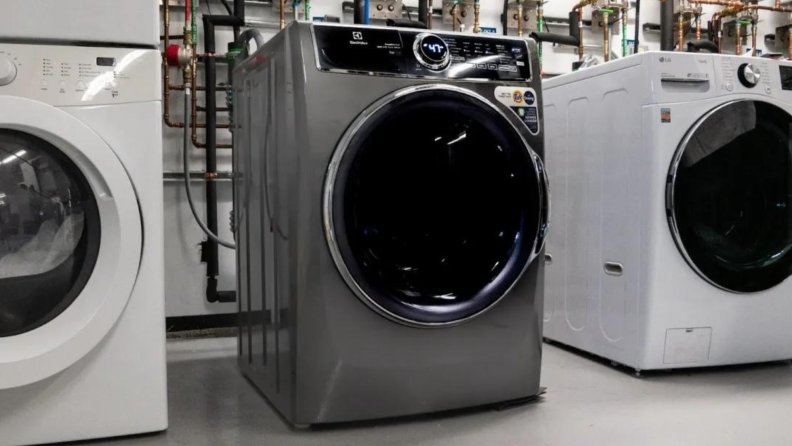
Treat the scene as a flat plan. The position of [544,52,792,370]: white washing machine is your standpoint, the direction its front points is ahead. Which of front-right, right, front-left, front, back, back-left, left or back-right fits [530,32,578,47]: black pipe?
back

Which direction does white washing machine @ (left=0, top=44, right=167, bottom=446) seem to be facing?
toward the camera

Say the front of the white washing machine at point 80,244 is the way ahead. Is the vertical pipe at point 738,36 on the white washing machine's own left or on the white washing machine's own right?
on the white washing machine's own left

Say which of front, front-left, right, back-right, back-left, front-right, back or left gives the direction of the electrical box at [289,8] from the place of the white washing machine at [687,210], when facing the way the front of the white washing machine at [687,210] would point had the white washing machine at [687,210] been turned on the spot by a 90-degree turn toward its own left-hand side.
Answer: back-left

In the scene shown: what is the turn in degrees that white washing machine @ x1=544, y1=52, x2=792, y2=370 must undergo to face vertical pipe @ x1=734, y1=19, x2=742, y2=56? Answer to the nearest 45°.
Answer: approximately 135° to its left

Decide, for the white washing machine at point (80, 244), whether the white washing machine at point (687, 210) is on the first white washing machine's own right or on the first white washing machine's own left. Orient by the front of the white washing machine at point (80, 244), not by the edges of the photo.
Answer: on the first white washing machine's own left

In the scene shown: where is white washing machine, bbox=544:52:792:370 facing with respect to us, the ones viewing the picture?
facing the viewer and to the right of the viewer

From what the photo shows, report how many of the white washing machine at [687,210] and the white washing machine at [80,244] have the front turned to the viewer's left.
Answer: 0

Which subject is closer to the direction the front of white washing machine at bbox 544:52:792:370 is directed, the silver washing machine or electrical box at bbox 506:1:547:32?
the silver washing machine

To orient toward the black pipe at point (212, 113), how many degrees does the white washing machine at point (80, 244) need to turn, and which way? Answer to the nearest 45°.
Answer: approximately 135° to its left

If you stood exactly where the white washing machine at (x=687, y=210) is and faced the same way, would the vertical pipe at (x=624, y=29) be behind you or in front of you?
behind

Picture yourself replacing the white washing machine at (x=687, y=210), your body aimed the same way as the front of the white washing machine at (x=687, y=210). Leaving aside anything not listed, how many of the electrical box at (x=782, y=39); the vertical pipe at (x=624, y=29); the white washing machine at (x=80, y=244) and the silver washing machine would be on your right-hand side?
2

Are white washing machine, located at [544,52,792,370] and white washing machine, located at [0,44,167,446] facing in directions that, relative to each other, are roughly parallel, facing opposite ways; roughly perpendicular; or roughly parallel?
roughly parallel

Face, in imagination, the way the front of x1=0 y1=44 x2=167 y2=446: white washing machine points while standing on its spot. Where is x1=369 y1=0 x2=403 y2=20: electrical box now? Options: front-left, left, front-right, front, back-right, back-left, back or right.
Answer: back-left

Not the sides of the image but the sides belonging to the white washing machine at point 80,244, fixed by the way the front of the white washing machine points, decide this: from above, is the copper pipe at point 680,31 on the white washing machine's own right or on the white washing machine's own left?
on the white washing machine's own left

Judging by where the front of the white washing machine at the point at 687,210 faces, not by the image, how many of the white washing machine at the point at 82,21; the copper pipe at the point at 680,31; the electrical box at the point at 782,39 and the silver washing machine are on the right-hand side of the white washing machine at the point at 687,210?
2

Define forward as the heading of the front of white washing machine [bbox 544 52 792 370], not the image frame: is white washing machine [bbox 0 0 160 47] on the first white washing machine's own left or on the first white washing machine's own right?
on the first white washing machine's own right
